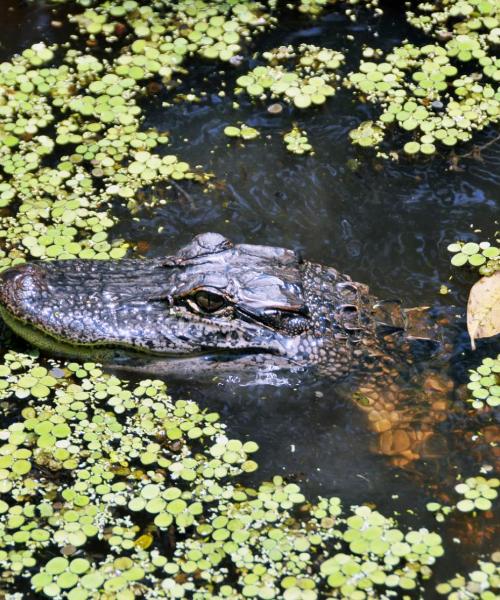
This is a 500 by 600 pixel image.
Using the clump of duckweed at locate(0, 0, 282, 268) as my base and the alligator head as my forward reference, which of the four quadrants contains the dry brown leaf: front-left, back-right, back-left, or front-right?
front-left

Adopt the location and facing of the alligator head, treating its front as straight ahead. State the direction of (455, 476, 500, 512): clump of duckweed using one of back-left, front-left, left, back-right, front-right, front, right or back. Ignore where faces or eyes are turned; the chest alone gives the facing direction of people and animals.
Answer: back-left

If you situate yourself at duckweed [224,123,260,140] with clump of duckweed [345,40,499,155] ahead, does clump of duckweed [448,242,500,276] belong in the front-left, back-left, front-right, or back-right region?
front-right

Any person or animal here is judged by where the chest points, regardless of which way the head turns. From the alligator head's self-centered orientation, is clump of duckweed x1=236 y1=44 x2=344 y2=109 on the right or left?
on its right

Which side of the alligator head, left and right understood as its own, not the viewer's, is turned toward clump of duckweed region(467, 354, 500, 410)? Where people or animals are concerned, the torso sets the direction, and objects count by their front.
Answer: back

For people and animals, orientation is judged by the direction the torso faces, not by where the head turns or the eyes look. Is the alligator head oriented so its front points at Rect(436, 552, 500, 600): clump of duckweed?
no

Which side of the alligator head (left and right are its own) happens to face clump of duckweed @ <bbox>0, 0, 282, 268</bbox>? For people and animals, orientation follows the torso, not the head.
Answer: right

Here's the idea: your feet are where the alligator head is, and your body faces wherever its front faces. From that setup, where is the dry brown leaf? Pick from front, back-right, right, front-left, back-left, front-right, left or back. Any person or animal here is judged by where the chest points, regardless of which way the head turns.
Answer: back

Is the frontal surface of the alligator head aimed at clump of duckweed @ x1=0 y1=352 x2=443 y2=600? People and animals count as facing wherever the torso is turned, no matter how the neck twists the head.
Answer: no

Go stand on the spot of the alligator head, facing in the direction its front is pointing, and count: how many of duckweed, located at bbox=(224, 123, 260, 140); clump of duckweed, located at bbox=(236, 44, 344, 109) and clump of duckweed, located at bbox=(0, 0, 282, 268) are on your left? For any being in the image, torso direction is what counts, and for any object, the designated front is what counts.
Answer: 0

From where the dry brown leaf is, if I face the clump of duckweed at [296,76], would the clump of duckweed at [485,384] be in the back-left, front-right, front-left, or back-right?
back-left

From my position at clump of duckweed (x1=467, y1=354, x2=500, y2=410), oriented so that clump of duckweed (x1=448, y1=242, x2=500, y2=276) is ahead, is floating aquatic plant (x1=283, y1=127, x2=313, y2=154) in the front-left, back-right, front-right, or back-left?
front-left

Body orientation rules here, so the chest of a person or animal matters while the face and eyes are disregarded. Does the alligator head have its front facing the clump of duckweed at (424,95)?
no

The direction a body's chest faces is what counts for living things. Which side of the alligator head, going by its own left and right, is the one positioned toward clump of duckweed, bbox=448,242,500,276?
back

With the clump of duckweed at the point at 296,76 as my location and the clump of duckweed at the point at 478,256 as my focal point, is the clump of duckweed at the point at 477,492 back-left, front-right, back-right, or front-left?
front-right

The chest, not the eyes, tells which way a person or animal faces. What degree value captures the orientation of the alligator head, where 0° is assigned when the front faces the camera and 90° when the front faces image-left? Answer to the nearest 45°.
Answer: approximately 90°
